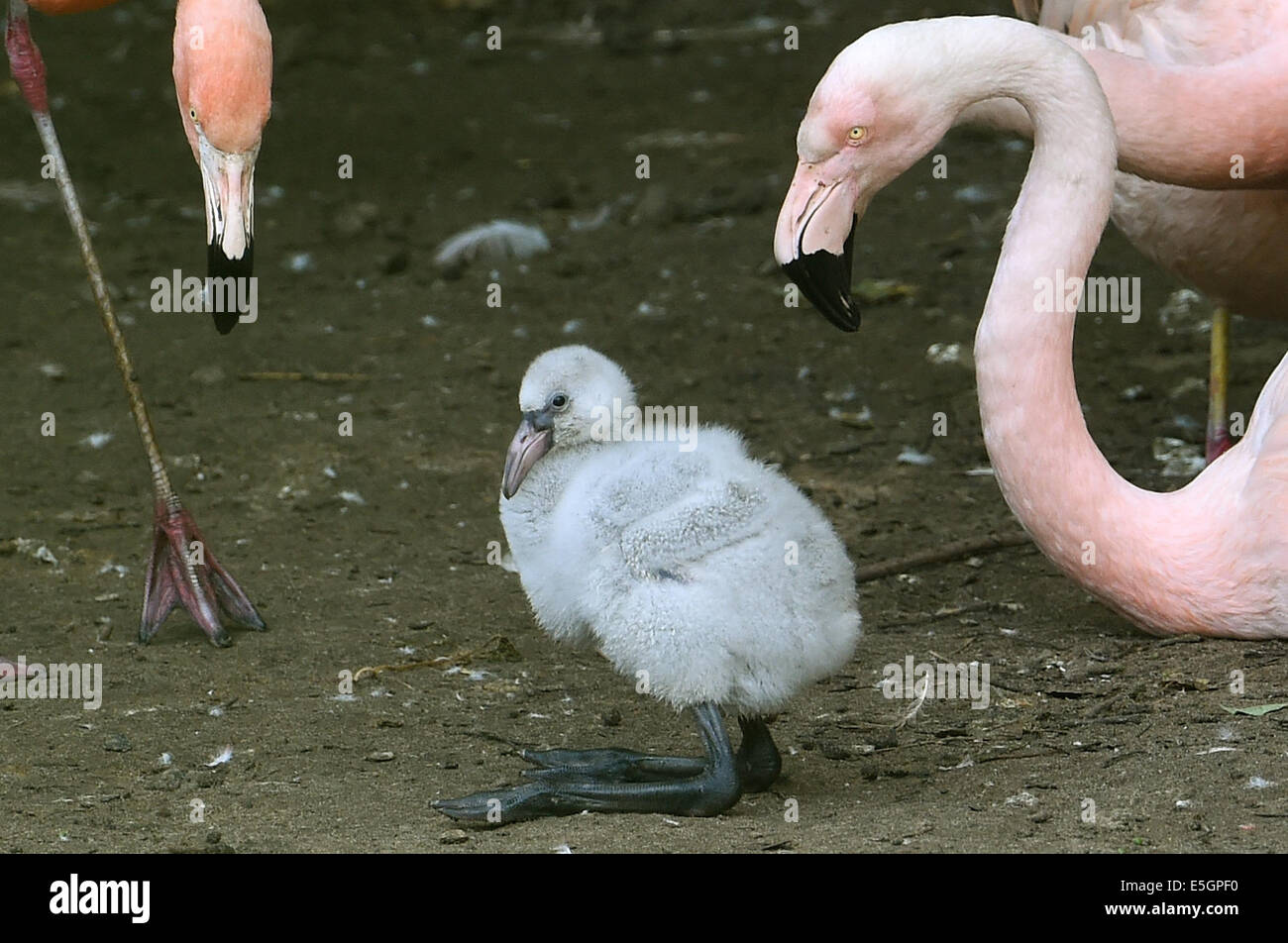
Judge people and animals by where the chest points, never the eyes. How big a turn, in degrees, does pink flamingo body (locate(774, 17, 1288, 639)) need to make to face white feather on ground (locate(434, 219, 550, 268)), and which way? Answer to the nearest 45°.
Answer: approximately 45° to its right

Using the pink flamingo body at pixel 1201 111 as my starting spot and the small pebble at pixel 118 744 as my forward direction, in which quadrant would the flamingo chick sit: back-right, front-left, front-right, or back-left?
front-left

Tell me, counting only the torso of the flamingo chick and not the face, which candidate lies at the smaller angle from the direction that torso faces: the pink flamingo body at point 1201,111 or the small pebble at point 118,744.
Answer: the small pebble

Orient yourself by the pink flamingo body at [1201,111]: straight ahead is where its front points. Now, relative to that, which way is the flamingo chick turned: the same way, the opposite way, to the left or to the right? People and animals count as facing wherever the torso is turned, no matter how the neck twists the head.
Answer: the same way

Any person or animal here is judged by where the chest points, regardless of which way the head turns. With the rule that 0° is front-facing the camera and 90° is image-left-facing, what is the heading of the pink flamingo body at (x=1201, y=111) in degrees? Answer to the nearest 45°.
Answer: approximately 90°

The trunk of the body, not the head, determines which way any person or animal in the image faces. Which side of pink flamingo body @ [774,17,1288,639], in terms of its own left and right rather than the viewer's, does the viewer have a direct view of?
left

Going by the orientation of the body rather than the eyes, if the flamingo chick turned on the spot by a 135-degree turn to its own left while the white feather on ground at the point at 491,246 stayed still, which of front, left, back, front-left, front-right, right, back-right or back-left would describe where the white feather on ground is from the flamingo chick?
back-left

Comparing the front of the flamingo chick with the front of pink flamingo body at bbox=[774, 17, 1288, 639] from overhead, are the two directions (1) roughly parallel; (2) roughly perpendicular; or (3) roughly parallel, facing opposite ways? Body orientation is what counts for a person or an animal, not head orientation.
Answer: roughly parallel

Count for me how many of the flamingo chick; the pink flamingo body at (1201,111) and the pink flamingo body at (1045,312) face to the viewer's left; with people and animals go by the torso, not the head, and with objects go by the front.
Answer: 3

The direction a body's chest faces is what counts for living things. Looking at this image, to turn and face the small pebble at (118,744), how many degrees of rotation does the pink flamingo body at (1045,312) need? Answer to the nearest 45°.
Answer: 0° — it already faces it

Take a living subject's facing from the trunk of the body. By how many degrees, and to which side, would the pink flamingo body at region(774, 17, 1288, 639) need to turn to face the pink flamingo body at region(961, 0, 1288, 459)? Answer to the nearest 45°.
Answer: approximately 135° to its right

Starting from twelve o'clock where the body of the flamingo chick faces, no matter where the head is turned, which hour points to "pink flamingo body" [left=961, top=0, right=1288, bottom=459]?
The pink flamingo body is roughly at 5 o'clock from the flamingo chick.

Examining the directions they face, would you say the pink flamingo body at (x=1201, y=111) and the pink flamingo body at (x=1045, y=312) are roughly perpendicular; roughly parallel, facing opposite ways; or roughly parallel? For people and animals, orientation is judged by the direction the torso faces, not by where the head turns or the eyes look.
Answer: roughly parallel

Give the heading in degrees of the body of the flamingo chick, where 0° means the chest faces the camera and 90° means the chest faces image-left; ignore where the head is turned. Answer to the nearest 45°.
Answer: approximately 90°
